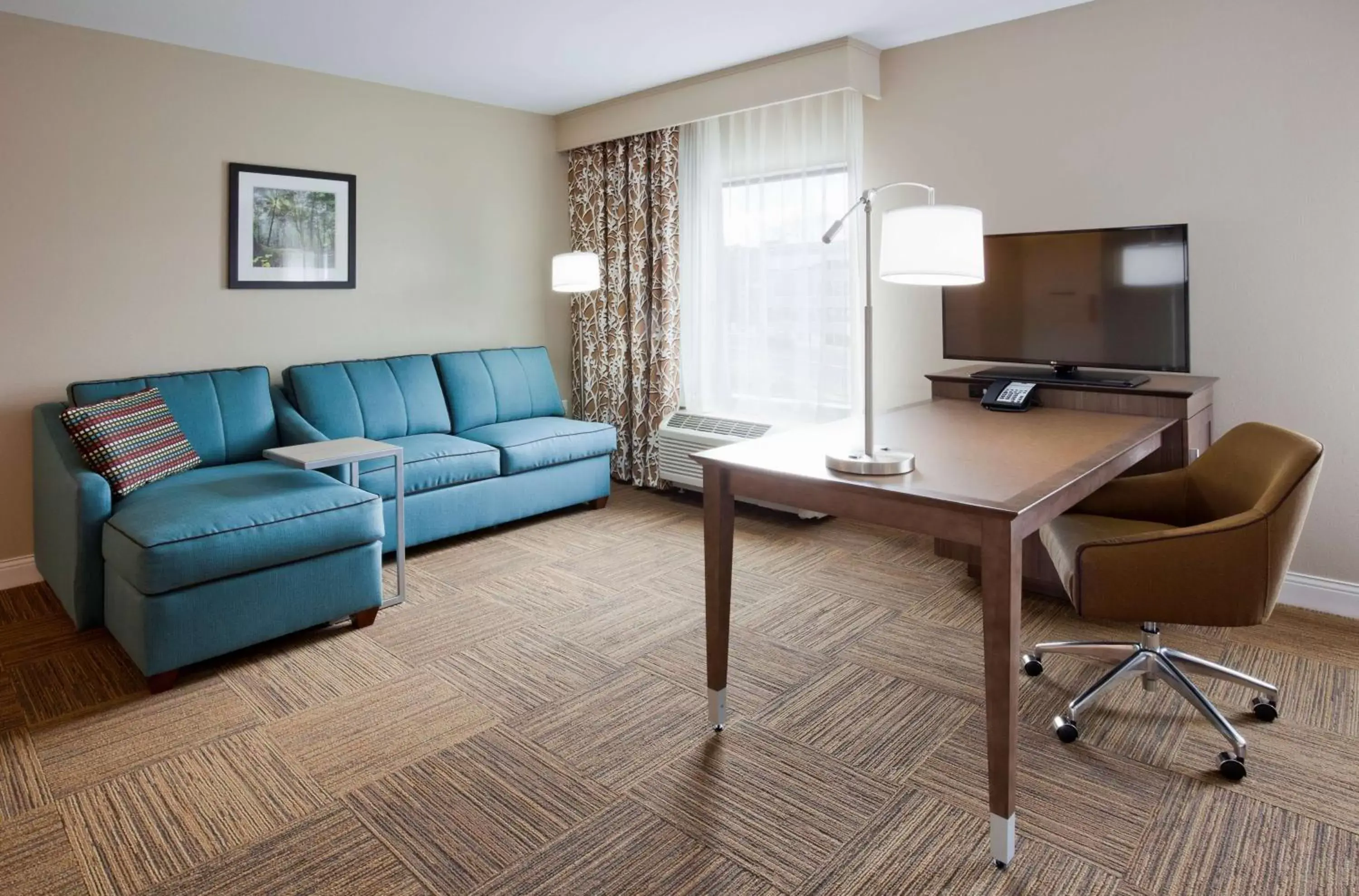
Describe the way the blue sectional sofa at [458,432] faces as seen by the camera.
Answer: facing the viewer and to the right of the viewer

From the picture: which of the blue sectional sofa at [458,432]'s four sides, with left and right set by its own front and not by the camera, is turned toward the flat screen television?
front

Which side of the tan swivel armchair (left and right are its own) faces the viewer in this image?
left

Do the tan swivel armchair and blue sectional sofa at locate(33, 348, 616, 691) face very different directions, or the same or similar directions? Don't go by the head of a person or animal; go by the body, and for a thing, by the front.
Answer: very different directions

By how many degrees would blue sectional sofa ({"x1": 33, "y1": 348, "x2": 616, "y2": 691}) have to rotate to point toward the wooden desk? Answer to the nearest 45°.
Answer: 0° — it already faces it

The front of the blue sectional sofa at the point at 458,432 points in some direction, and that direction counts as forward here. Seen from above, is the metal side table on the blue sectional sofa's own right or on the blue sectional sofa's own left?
on the blue sectional sofa's own right

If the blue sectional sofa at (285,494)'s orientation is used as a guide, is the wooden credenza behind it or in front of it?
in front

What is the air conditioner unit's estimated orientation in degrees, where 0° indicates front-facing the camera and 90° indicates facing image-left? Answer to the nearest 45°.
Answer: approximately 45°

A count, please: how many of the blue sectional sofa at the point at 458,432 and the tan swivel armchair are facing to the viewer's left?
1

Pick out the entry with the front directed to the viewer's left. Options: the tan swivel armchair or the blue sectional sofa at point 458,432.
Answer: the tan swivel armchair
